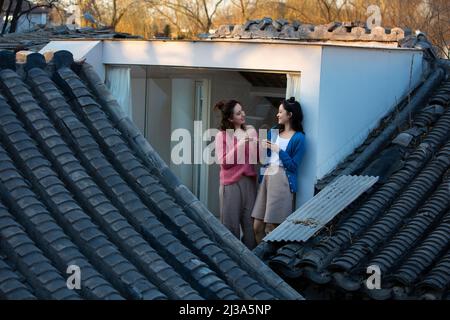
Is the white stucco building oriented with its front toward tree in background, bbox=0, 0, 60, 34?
no

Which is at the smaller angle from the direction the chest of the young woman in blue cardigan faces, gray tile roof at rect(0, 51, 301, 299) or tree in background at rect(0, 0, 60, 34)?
the gray tile roof

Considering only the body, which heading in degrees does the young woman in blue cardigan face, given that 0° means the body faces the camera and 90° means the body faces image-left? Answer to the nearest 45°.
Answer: approximately 45°

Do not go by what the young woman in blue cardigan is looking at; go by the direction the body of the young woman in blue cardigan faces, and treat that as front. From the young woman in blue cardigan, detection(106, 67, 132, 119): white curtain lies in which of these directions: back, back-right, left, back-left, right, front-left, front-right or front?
right

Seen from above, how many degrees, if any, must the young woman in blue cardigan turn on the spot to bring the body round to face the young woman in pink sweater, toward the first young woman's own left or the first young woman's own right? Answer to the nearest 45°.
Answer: approximately 45° to the first young woman's own right

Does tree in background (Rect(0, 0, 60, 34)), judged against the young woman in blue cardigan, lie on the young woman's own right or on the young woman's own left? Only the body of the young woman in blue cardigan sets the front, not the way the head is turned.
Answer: on the young woman's own right

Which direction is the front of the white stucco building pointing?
toward the camera

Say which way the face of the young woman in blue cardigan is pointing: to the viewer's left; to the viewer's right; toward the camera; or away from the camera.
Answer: to the viewer's left
